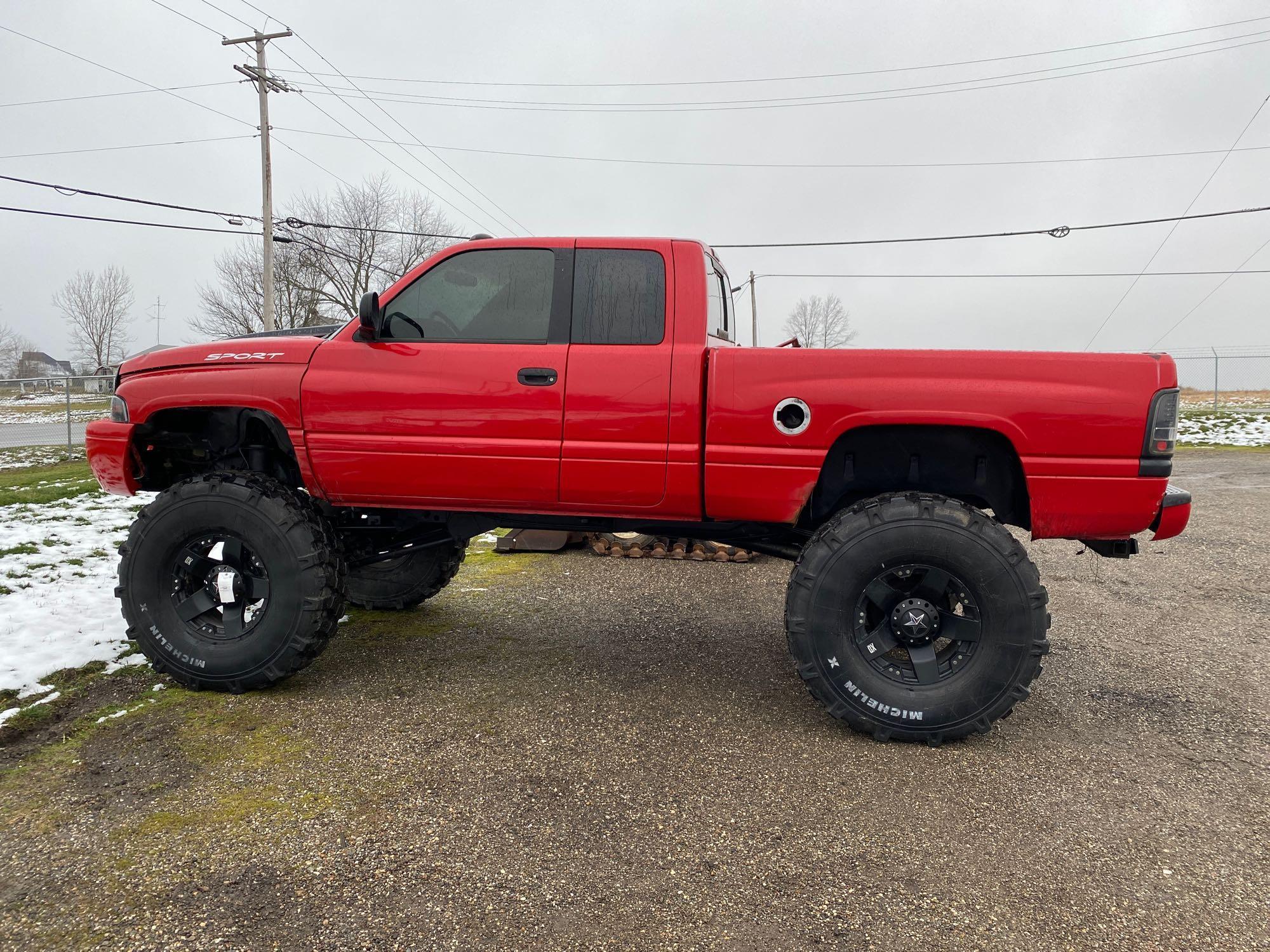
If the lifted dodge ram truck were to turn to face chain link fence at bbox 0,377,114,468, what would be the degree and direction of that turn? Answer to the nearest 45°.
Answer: approximately 45° to its right

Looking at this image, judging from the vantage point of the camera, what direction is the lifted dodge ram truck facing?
facing to the left of the viewer

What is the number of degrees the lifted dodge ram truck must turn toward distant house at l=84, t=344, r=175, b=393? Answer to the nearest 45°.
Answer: approximately 45° to its right

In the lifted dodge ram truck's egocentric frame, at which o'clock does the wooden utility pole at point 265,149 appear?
The wooden utility pole is roughly at 2 o'clock from the lifted dodge ram truck.
